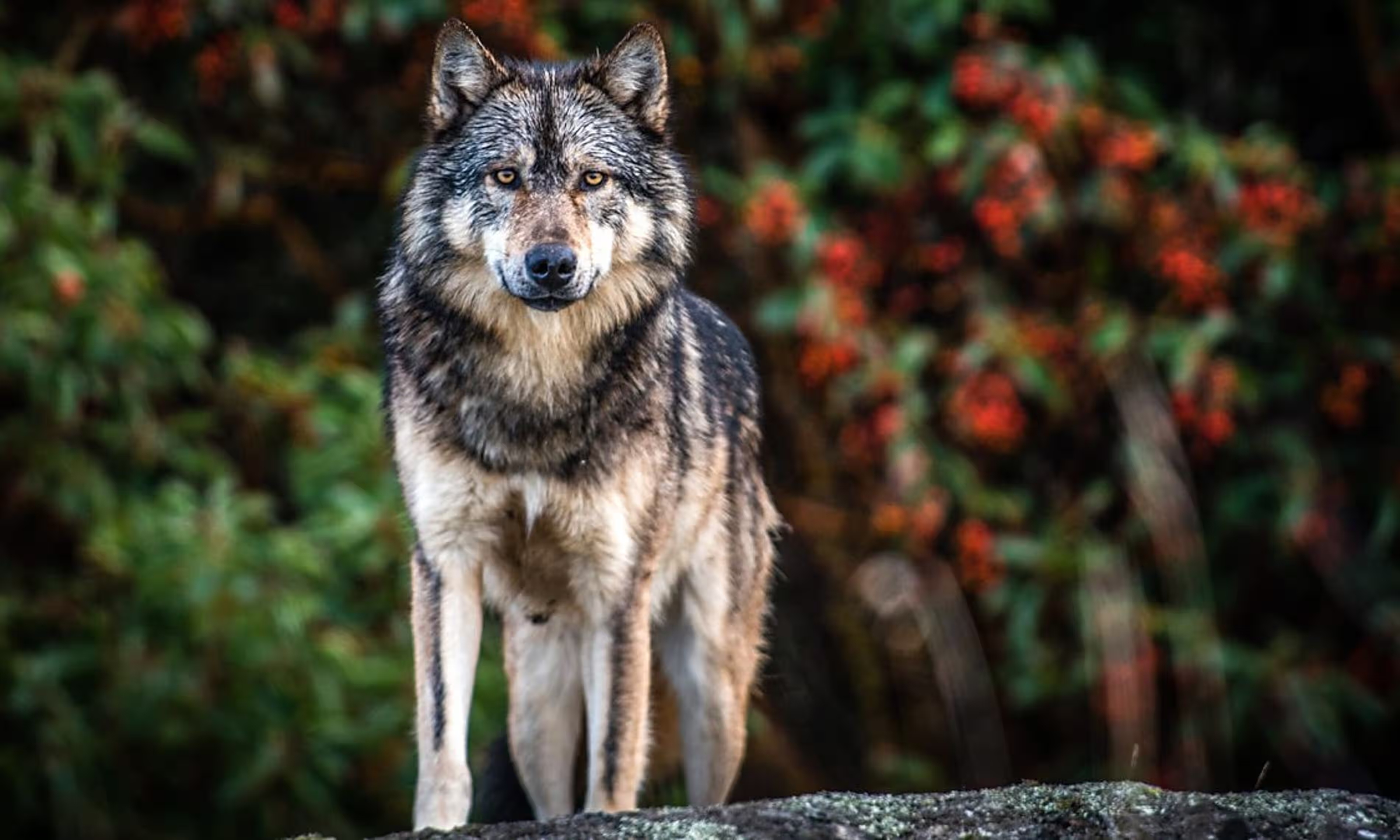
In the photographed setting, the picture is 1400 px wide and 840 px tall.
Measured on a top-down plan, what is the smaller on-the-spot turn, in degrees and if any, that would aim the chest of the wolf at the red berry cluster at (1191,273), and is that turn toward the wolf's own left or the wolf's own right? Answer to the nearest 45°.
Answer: approximately 135° to the wolf's own left

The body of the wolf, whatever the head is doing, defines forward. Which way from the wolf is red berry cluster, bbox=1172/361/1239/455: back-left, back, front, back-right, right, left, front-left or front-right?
back-left

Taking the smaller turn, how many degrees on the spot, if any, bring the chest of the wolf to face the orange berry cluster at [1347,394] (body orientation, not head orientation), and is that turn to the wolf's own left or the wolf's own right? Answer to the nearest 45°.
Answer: approximately 135° to the wolf's own left

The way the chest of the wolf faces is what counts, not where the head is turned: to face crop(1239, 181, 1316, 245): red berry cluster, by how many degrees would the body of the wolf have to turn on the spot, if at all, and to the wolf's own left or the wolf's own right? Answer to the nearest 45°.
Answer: approximately 135° to the wolf's own left

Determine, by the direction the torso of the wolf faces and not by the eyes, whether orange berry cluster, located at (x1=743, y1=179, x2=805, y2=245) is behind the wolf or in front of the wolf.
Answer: behind

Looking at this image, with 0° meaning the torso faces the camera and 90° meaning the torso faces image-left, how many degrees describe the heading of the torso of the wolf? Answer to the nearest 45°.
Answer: approximately 0°

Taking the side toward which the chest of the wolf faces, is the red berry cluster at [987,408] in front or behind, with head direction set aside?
behind

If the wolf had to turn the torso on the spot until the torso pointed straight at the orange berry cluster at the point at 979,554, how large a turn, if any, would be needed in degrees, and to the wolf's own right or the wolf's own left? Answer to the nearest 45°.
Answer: approximately 135° to the wolf's own left
